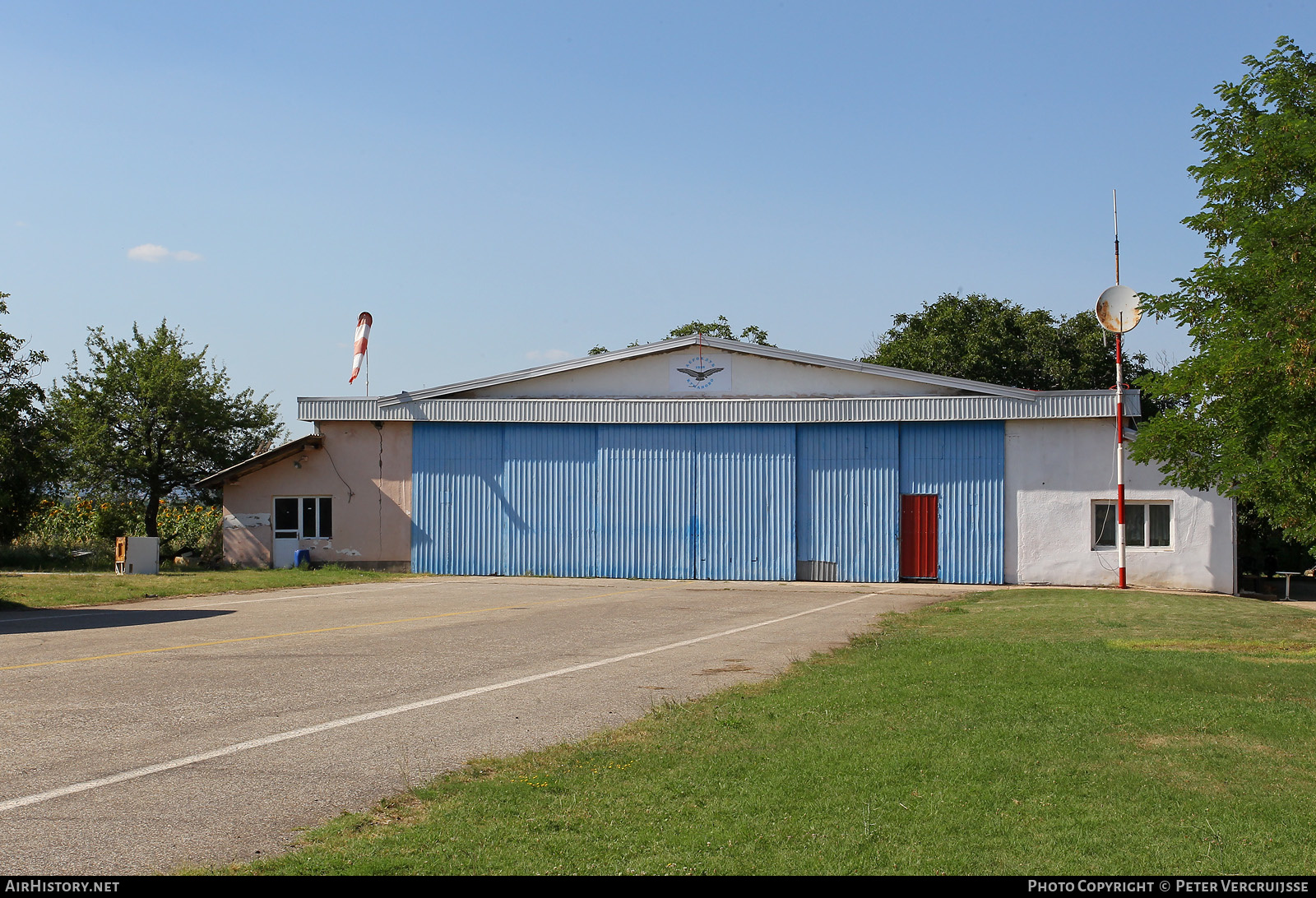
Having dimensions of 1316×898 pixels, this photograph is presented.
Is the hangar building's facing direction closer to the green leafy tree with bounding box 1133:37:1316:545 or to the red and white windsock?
the green leafy tree

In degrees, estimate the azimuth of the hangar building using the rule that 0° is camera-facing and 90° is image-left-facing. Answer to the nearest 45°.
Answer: approximately 0°

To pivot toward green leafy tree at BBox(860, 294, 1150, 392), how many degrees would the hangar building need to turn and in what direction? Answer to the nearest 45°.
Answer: approximately 135° to its left

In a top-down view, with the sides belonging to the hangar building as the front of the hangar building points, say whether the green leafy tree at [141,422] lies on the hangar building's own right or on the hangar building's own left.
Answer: on the hangar building's own right

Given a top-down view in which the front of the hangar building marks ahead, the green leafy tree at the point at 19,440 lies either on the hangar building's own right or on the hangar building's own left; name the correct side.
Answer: on the hangar building's own right
